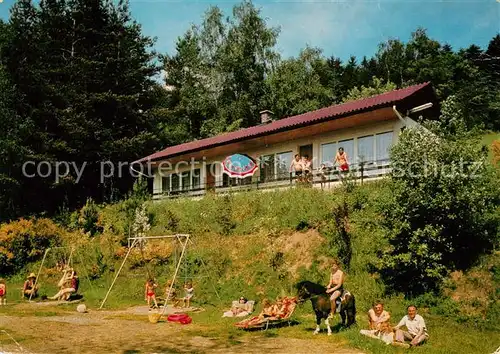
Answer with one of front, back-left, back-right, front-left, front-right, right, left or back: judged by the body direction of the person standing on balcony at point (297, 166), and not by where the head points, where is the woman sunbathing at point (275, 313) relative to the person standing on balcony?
front-right

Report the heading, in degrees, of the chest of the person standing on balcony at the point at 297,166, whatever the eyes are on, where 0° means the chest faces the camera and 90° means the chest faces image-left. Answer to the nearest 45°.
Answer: approximately 315°

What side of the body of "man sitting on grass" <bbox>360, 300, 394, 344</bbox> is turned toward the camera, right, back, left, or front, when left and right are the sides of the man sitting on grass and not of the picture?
front

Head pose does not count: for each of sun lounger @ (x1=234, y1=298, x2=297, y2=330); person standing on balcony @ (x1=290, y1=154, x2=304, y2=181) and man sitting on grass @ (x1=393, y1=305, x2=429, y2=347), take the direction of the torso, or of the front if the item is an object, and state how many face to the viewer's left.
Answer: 1

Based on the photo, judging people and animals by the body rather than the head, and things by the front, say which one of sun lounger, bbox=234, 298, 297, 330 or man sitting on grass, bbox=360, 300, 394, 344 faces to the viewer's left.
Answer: the sun lounger

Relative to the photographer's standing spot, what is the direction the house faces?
facing the viewer and to the left of the viewer

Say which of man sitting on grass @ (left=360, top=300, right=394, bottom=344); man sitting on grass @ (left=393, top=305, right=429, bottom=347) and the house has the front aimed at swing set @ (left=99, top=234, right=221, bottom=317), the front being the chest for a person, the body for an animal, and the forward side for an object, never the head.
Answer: the house

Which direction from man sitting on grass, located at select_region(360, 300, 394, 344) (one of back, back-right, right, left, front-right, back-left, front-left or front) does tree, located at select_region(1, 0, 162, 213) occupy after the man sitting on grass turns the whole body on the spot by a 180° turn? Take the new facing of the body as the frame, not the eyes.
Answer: front-left

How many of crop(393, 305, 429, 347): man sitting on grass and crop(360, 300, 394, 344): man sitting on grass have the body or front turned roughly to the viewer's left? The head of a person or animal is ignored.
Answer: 0

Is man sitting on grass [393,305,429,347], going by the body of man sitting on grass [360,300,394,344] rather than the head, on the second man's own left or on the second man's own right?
on the second man's own left

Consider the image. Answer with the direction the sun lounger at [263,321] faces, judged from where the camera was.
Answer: facing to the left of the viewer

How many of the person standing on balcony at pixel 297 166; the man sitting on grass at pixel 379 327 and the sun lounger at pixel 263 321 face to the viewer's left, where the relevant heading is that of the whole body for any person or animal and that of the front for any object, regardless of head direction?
1

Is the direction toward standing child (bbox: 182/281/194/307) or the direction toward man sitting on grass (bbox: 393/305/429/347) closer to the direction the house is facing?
the standing child

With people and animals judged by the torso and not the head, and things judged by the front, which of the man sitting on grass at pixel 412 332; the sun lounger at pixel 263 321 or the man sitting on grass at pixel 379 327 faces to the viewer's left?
the sun lounger
